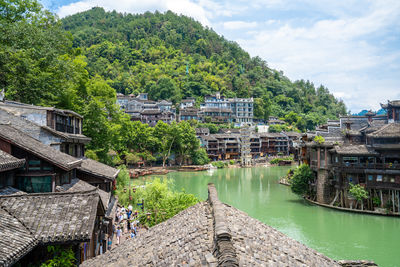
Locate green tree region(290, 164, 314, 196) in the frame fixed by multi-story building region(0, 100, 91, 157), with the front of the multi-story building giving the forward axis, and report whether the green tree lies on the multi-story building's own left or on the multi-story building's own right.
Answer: on the multi-story building's own left

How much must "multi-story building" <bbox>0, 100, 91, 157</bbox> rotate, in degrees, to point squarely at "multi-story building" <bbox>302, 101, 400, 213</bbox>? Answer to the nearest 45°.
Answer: approximately 45° to its left

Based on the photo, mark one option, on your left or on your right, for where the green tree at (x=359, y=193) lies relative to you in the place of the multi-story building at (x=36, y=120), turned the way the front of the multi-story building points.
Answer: on your left

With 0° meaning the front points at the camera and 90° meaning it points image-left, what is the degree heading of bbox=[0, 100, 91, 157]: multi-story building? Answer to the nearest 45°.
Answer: approximately 315°

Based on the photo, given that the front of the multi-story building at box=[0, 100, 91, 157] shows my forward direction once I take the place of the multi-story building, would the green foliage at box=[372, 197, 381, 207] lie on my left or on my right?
on my left
